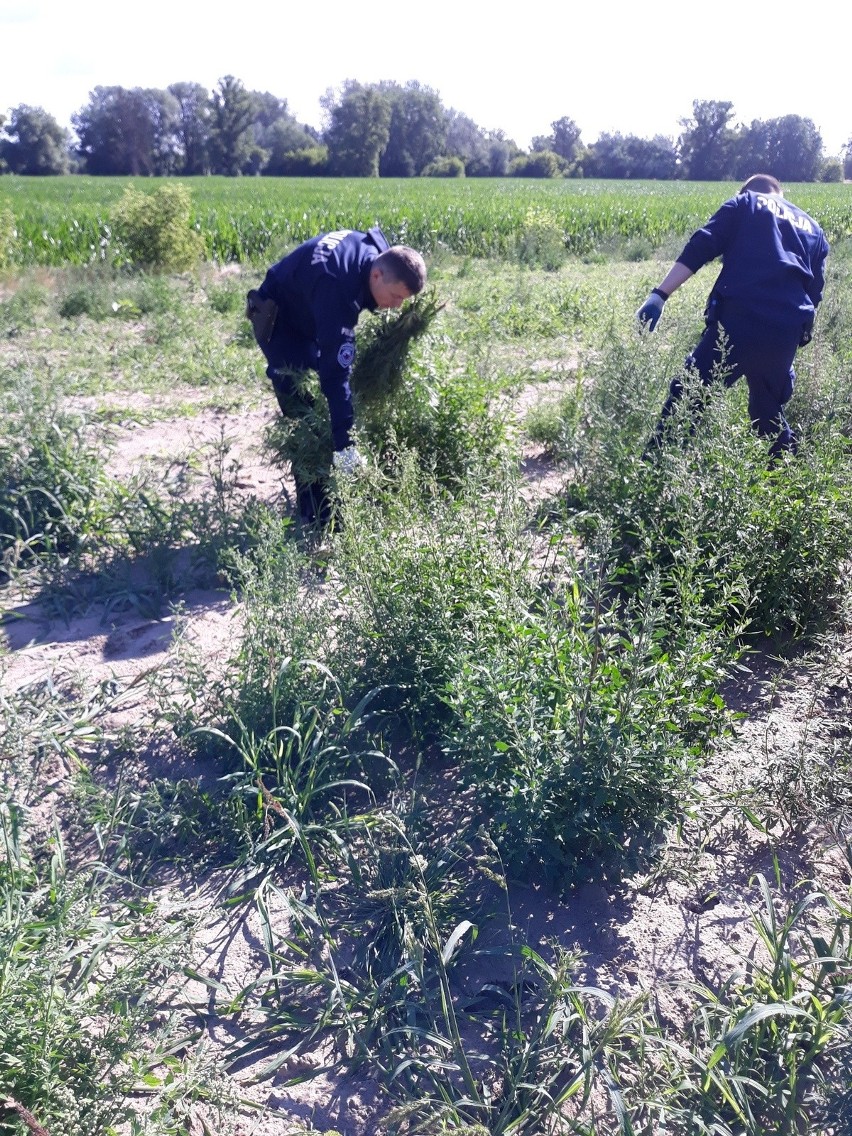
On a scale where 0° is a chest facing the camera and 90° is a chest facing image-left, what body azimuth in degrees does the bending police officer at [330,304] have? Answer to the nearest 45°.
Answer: approximately 270°

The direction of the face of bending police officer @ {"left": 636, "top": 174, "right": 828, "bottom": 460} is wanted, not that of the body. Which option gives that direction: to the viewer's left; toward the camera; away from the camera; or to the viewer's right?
away from the camera

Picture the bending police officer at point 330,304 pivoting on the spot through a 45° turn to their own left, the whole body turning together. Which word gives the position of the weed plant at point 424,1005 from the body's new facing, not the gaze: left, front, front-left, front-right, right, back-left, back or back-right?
back-right

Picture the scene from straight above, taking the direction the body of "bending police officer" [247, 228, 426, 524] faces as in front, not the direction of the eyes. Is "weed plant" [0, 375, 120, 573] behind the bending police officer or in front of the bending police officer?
behind

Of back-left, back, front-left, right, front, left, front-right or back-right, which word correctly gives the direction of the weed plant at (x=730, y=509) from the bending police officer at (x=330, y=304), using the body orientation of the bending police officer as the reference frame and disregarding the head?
front-right

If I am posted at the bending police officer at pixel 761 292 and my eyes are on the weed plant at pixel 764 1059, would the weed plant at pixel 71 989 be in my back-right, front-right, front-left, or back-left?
front-right

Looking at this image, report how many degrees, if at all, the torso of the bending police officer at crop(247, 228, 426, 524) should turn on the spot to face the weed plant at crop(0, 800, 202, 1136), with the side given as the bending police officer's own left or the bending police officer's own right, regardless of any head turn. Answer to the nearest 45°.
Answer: approximately 90° to the bending police officer's own right

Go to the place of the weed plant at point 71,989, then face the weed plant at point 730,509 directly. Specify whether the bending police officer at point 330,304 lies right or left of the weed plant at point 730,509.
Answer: left

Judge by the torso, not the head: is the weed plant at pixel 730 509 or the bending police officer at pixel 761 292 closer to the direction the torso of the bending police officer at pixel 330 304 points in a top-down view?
the bending police officer

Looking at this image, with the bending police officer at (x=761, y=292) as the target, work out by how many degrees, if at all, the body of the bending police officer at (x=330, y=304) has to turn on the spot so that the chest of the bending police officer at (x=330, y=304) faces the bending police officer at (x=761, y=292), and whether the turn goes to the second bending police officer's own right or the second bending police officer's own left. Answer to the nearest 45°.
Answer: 0° — they already face them

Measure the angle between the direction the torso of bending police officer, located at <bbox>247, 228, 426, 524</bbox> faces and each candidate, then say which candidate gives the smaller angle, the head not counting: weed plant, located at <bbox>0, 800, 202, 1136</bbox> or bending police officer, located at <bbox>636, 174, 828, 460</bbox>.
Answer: the bending police officer
